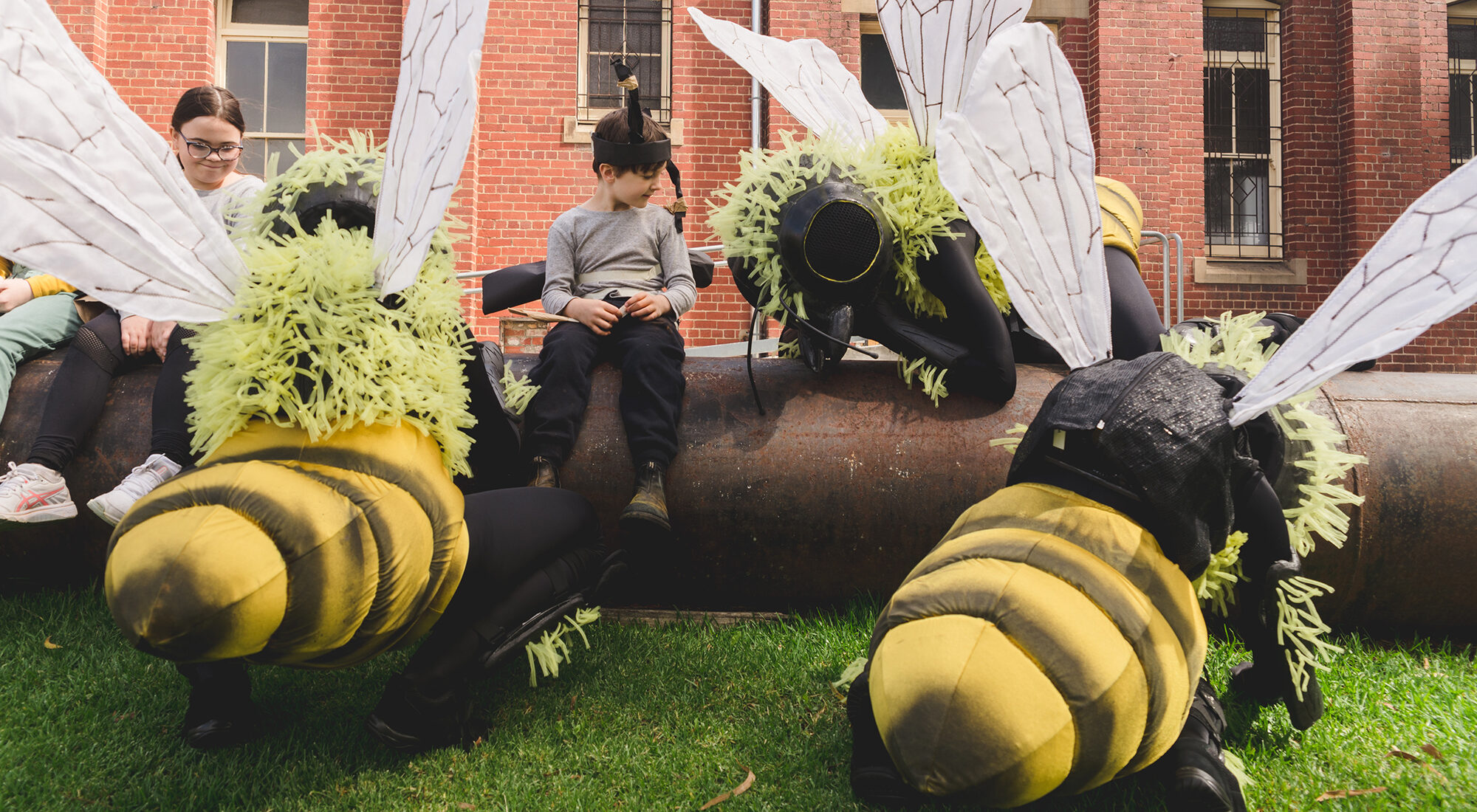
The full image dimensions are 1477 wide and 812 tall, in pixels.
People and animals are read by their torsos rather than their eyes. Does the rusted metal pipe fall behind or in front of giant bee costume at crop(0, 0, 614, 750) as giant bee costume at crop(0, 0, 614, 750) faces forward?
in front

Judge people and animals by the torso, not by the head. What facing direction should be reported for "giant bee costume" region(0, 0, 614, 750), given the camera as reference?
facing away from the viewer and to the right of the viewer

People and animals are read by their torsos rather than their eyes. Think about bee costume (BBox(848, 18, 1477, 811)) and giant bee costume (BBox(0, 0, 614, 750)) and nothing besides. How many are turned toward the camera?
0

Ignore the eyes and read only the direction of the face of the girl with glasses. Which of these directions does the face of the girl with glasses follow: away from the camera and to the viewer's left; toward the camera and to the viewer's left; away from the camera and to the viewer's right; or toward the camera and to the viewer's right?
toward the camera and to the viewer's right

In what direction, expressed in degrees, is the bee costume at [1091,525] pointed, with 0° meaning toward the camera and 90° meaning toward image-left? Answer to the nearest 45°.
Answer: approximately 225°
